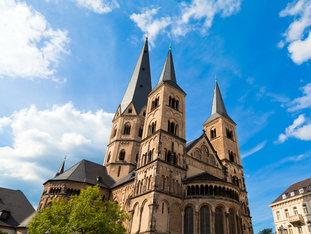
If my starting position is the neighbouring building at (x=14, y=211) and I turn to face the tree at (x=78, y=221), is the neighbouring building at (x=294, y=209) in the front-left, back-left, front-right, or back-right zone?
front-left

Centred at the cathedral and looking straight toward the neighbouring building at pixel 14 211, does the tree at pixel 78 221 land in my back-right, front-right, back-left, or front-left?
front-left
